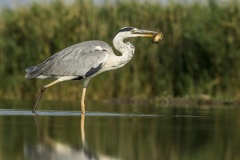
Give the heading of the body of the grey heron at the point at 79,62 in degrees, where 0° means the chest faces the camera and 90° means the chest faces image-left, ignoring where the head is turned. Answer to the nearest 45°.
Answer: approximately 270°
